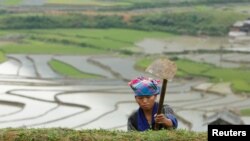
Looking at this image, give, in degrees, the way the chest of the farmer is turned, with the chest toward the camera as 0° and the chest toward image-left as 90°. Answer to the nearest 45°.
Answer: approximately 0°
